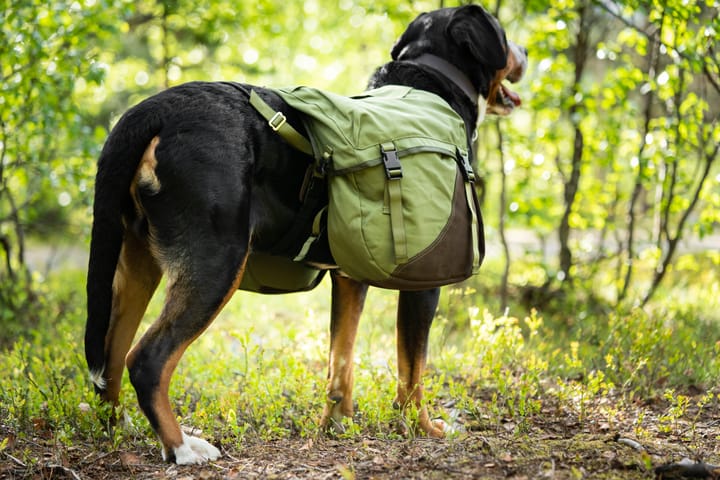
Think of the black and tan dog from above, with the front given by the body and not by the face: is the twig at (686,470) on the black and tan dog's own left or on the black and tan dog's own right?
on the black and tan dog's own right

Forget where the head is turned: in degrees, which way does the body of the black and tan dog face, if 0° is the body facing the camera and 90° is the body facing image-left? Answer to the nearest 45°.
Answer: approximately 225°

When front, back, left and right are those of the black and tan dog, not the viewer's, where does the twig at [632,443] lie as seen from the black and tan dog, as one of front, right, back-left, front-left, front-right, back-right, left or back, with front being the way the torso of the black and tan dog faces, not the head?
front-right

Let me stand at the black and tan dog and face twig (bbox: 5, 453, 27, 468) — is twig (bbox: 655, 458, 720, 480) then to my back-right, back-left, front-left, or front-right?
back-left
